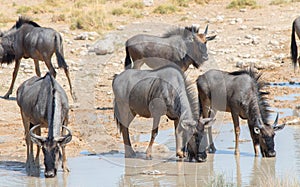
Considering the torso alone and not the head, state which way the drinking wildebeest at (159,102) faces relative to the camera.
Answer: to the viewer's right

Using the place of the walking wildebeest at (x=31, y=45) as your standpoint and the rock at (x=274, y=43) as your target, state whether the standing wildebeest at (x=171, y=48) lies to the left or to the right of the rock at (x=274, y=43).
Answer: right

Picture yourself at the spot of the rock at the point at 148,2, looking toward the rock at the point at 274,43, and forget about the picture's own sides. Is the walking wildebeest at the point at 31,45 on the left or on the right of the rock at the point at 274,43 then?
right

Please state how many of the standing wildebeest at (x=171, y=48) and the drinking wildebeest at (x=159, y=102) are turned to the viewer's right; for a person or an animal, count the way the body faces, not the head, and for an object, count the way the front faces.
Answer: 2

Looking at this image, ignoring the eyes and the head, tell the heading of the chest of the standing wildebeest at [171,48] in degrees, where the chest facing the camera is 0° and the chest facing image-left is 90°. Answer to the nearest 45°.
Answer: approximately 270°

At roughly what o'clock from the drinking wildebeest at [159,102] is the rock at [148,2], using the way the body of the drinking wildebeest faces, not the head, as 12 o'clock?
The rock is roughly at 9 o'clock from the drinking wildebeest.

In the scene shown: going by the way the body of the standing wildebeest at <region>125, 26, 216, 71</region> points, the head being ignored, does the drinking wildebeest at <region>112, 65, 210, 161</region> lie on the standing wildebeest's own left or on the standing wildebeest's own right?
on the standing wildebeest's own right

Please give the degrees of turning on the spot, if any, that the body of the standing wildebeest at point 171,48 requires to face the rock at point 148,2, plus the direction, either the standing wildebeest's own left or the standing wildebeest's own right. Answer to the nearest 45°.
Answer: approximately 90° to the standing wildebeest's own left

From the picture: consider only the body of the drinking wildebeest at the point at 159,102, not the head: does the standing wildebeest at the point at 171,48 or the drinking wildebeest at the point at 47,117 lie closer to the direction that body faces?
the standing wildebeest

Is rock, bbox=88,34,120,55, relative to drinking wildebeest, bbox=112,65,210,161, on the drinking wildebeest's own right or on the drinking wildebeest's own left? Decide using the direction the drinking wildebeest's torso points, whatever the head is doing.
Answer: on the drinking wildebeest's own left

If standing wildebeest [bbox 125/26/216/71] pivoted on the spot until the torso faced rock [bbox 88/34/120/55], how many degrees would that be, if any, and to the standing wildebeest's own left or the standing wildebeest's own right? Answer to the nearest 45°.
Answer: approximately 135° to the standing wildebeest's own left
